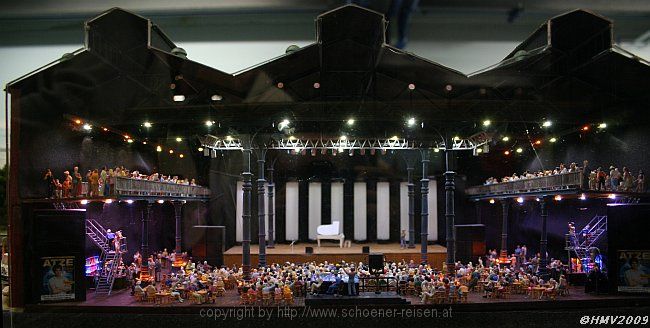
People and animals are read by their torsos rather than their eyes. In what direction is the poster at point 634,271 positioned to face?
toward the camera

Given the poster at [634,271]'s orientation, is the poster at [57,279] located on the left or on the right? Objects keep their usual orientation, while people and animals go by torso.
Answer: on its right

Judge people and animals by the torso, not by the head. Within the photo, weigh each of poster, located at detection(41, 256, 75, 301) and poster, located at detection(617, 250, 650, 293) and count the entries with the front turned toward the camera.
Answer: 2

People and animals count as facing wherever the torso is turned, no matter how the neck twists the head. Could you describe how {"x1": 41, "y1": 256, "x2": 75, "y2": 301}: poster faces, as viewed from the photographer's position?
facing the viewer

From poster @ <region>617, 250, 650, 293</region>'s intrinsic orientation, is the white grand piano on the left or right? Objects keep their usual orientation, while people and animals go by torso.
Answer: on its right

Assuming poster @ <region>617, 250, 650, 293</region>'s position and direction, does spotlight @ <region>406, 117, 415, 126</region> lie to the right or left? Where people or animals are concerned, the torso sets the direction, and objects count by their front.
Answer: on its right

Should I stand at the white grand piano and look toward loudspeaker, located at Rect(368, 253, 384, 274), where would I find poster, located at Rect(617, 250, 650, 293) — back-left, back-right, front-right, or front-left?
front-left

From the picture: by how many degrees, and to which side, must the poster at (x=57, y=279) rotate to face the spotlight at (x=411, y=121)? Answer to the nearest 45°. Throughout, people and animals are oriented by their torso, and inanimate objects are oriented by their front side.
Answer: approximately 90° to its left

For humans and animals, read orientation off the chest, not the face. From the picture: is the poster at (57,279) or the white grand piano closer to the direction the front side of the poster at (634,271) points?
the poster

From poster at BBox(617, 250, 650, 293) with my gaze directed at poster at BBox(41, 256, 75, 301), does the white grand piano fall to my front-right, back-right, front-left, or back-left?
front-right
